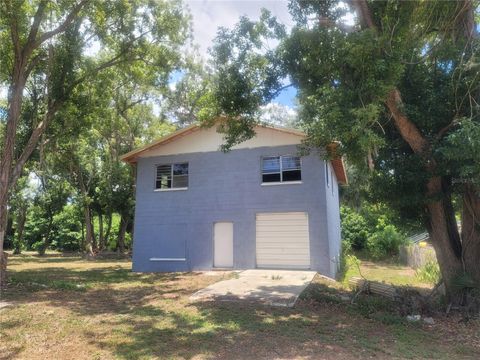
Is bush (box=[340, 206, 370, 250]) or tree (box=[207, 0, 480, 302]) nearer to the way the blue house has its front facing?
the tree

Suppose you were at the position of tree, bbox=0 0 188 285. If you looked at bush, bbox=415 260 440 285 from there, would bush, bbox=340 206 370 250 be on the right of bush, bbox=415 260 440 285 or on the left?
left

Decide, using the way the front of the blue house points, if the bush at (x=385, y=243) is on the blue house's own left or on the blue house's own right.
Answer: on the blue house's own left

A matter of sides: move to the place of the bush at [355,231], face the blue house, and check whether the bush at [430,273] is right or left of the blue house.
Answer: left

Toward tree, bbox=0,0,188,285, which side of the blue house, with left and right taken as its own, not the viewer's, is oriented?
right

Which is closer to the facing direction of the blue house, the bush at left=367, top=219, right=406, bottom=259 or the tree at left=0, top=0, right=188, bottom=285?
the tree

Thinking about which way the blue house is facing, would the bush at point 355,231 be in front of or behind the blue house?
behind

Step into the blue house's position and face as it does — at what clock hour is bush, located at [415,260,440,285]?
The bush is roughly at 9 o'clock from the blue house.

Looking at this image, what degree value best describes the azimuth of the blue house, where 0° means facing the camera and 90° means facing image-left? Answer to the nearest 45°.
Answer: approximately 0°
